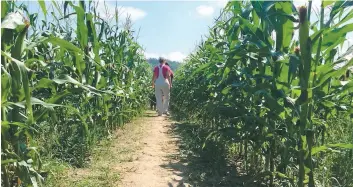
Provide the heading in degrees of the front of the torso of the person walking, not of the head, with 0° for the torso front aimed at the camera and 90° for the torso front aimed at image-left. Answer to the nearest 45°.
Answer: approximately 180°
